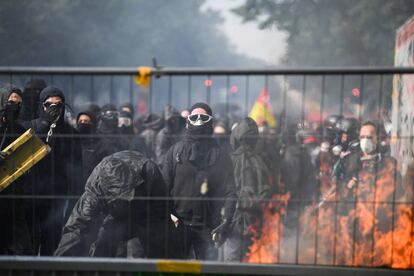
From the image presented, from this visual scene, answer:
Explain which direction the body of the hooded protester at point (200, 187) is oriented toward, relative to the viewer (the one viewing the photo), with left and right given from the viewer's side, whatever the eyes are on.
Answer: facing the viewer

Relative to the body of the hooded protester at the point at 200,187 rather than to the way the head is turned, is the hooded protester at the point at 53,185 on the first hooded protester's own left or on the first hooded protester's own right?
on the first hooded protester's own right

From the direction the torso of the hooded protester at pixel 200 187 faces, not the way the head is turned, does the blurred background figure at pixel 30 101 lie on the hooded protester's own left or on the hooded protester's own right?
on the hooded protester's own right

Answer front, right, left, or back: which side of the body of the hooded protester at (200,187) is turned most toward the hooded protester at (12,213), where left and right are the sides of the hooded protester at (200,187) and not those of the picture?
right

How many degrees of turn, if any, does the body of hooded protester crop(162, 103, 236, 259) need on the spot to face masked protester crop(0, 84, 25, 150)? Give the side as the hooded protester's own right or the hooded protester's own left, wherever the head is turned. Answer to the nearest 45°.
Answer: approximately 90° to the hooded protester's own right

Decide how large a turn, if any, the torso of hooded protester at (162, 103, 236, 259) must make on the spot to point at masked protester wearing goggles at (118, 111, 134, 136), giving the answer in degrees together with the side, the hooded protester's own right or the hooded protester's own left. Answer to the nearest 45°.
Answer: approximately 180°

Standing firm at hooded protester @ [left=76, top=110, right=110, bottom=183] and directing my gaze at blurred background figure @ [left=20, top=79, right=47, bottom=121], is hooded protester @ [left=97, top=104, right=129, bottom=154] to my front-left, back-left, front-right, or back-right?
front-right

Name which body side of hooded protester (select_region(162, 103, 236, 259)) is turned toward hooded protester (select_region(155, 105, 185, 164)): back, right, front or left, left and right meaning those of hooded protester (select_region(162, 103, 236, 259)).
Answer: back

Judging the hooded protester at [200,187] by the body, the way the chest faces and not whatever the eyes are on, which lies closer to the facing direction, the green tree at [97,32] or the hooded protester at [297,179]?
the hooded protester

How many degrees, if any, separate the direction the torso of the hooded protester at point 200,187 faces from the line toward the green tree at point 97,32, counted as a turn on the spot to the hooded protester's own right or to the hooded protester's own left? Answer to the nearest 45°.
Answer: approximately 180°
